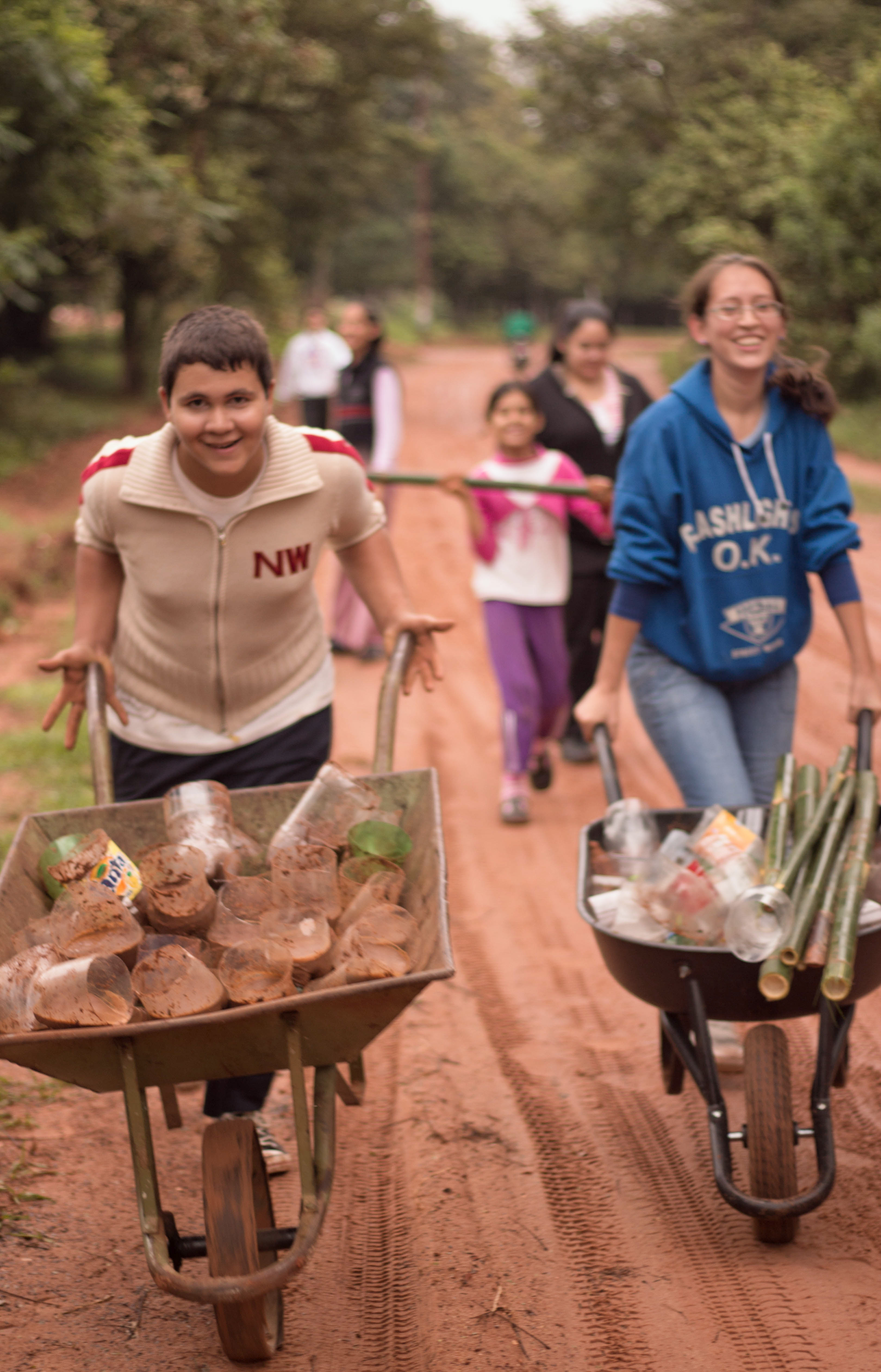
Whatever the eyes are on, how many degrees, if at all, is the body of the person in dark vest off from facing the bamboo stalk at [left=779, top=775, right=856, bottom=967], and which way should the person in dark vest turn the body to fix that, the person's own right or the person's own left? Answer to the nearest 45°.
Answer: approximately 45° to the person's own left

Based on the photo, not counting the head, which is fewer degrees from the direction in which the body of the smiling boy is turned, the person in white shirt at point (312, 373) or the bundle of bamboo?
the bundle of bamboo

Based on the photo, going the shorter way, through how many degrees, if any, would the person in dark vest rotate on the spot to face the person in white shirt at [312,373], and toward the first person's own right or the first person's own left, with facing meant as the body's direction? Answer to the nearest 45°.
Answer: approximately 135° to the first person's own right

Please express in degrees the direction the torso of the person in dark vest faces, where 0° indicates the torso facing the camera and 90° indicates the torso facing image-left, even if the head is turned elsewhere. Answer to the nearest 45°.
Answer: approximately 45°

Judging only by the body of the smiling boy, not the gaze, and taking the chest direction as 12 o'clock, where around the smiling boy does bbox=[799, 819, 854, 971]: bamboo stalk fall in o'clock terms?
The bamboo stalk is roughly at 10 o'clock from the smiling boy.
